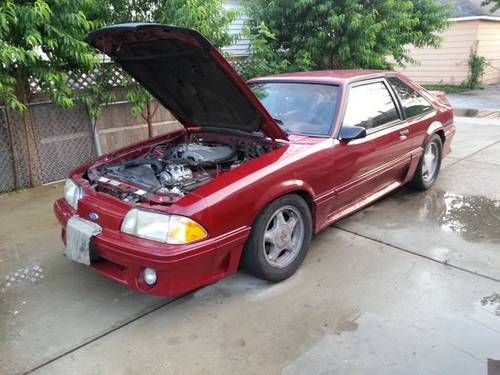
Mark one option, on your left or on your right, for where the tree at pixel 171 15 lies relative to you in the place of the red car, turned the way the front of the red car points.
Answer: on your right

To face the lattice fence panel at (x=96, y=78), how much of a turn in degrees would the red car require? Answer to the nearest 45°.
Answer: approximately 90° to its right

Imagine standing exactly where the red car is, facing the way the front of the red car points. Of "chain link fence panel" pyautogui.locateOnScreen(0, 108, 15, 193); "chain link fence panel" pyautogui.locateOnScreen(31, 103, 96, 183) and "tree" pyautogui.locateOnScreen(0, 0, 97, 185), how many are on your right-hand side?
3

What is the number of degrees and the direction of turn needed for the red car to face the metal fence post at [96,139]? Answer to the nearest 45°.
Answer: approximately 90° to its right

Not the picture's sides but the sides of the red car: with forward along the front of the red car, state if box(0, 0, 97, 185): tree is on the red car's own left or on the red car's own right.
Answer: on the red car's own right

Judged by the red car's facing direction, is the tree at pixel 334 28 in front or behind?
behind

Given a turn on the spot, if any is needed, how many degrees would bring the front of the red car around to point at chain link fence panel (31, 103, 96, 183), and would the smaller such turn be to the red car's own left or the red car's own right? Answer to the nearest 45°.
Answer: approximately 90° to the red car's own right

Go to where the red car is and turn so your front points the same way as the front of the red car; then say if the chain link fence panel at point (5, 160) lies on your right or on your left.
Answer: on your right

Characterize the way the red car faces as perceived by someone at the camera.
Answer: facing the viewer and to the left of the viewer
